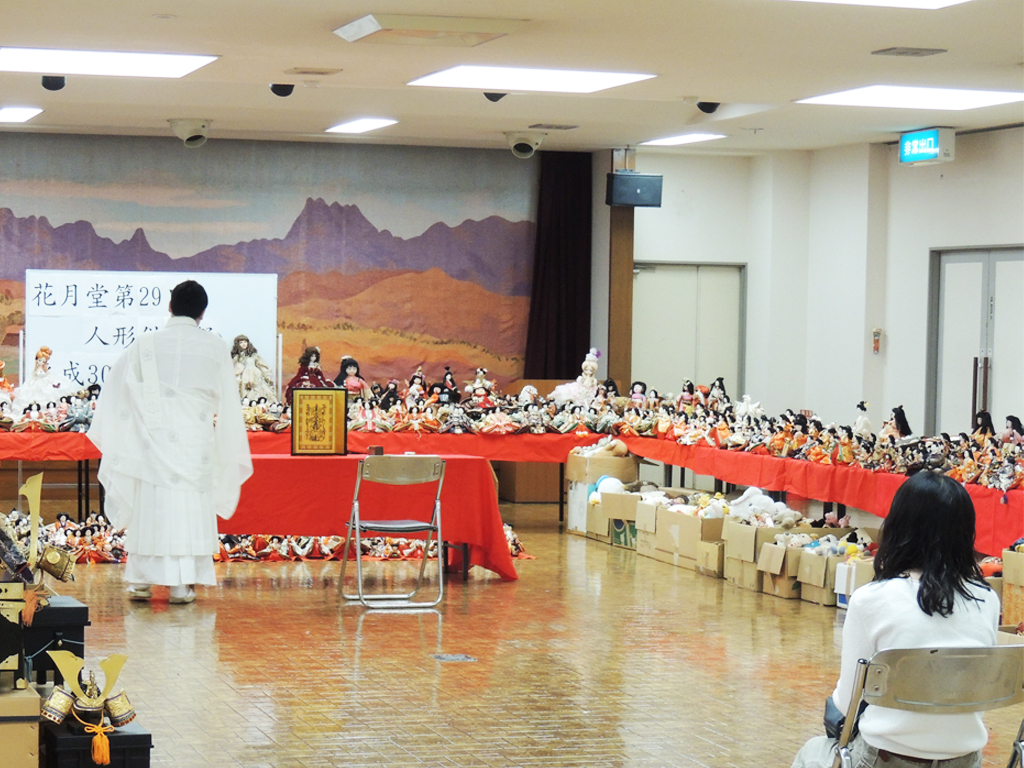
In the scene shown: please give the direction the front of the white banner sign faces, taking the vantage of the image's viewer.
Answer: facing the viewer

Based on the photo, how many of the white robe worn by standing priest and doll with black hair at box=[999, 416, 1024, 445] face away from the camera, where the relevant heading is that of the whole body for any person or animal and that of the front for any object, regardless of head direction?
1

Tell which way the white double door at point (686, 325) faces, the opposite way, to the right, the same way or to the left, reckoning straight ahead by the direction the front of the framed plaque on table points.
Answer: the same way

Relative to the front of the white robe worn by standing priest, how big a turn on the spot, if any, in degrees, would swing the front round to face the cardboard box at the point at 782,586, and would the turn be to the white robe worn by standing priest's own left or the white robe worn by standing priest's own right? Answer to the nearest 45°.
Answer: approximately 90° to the white robe worn by standing priest's own right

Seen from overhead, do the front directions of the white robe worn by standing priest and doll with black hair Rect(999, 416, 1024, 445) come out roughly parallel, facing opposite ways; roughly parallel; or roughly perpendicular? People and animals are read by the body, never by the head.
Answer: roughly perpendicular

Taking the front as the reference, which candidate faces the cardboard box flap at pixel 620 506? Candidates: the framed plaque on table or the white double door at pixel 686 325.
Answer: the white double door

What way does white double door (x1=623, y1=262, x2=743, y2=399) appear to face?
toward the camera

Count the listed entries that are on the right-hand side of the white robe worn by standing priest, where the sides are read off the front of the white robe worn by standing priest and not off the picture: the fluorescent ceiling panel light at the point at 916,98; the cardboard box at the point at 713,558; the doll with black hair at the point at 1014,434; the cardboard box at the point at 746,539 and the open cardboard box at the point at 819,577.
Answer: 5

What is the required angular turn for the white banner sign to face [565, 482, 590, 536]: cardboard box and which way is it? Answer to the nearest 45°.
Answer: approximately 45° to its left

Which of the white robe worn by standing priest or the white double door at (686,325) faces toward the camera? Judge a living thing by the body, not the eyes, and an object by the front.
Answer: the white double door

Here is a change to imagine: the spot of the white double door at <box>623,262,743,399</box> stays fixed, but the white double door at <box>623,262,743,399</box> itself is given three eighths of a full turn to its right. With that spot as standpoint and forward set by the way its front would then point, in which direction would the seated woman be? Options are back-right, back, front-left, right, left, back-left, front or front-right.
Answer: back-left

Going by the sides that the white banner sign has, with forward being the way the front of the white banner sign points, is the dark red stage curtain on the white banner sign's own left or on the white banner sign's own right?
on the white banner sign's own left
